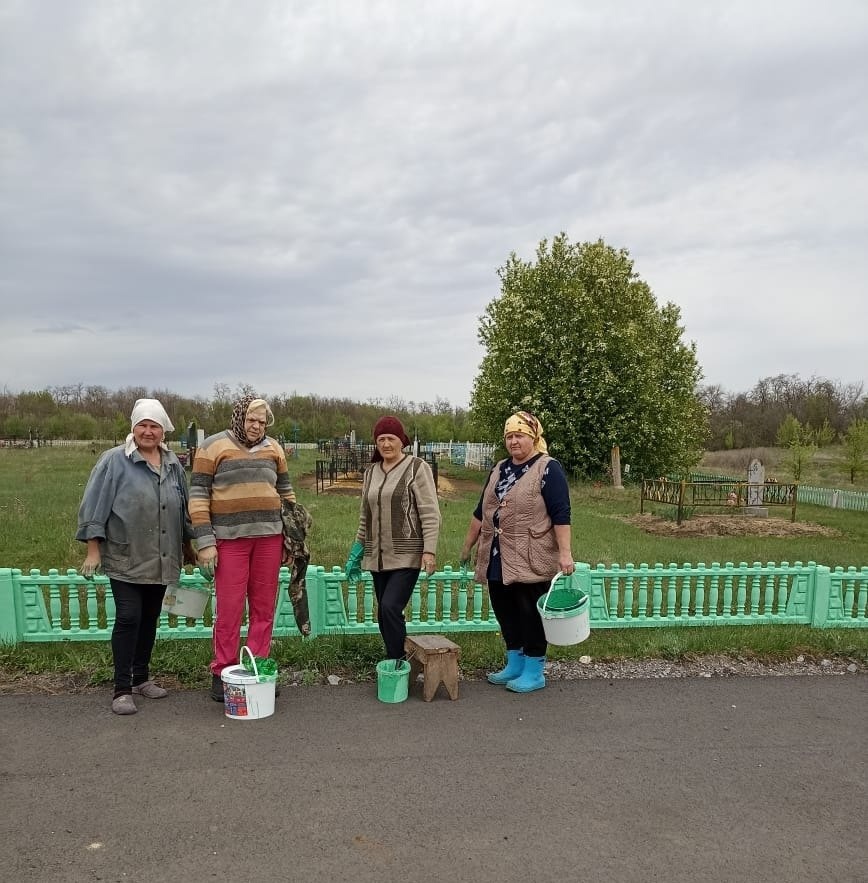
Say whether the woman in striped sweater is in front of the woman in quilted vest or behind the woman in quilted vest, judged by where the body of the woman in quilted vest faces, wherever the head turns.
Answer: in front

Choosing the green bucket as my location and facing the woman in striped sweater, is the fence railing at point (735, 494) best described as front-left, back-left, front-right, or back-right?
back-right

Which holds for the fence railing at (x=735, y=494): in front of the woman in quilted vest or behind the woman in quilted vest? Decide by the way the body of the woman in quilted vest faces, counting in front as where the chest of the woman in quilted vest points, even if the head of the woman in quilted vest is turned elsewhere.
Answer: behind

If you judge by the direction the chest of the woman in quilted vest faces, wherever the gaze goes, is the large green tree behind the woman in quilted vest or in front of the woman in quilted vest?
behind

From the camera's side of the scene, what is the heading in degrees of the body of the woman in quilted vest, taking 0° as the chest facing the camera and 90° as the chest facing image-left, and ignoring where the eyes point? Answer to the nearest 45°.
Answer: approximately 45°

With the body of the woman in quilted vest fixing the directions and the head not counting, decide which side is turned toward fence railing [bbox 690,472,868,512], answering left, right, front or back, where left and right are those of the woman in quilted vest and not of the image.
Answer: back
